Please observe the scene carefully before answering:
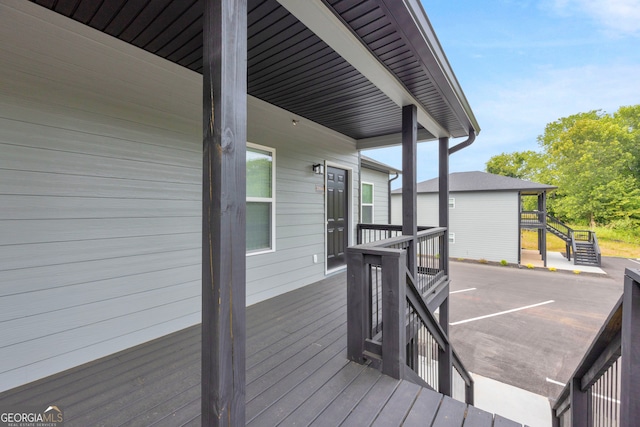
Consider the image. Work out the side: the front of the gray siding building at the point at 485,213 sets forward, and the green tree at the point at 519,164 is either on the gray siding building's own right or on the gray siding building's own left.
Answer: on the gray siding building's own left

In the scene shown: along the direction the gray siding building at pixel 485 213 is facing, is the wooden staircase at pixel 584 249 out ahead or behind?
ahead

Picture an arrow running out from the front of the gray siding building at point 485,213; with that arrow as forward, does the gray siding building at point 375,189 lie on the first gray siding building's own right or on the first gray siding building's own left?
on the first gray siding building's own right
